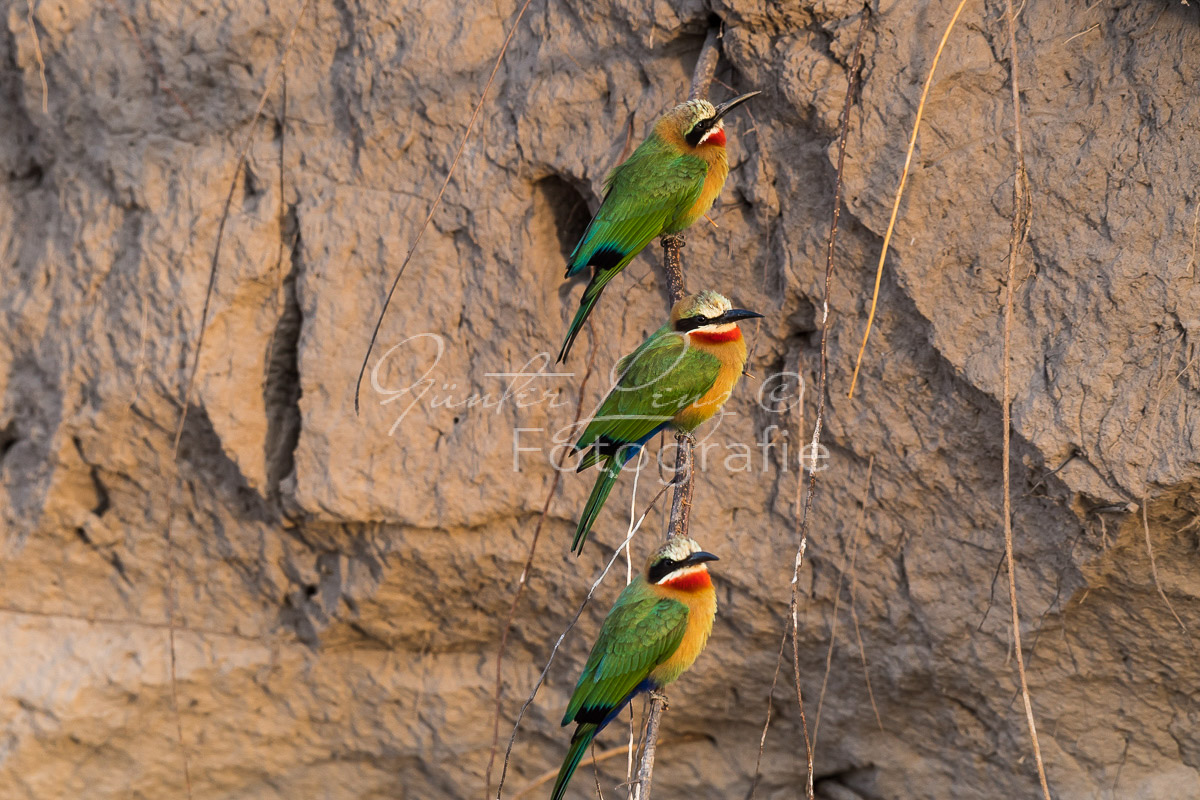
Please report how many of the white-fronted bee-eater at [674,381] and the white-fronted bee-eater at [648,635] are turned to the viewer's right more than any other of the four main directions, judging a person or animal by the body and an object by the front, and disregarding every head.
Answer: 2

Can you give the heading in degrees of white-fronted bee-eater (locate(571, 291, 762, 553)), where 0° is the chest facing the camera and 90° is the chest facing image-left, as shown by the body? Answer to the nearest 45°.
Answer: approximately 270°

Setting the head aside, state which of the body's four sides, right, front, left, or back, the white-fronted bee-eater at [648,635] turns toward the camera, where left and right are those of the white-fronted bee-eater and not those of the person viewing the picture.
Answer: right
